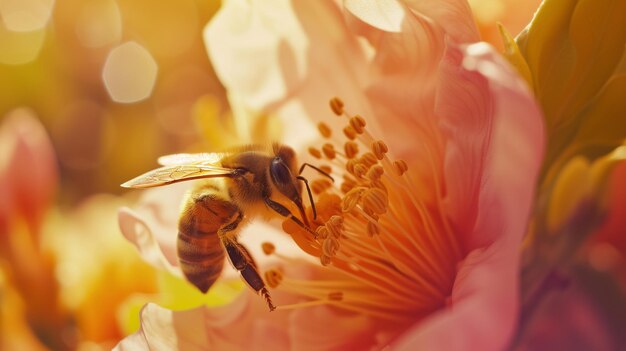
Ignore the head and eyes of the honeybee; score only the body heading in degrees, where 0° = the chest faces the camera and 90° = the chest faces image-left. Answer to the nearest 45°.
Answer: approximately 270°
